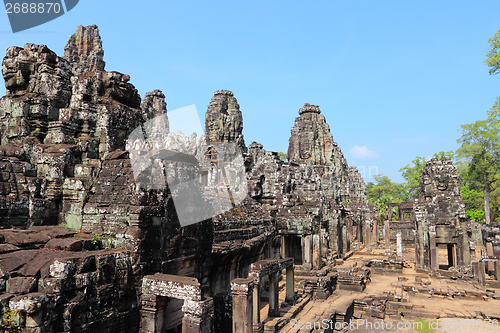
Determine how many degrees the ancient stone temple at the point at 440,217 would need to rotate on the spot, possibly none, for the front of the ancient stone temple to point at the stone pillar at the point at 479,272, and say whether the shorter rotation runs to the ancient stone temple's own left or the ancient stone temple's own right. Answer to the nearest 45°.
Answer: approximately 45° to the ancient stone temple's own left

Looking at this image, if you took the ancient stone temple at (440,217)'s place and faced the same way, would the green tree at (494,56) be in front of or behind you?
behind

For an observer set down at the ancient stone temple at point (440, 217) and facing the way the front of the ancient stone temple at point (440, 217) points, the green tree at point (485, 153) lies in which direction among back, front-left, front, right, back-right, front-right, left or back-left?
back

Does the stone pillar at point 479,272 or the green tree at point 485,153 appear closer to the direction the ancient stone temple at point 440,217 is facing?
the stone pillar

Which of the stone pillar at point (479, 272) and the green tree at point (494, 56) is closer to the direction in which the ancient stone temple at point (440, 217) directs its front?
the stone pillar

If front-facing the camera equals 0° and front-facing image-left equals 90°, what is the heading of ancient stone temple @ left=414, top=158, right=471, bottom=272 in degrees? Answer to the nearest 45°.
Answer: approximately 0°
